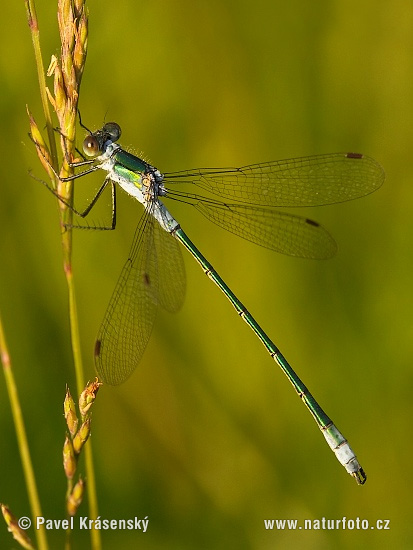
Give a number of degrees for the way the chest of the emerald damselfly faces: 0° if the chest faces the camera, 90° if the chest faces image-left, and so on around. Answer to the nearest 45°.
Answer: approximately 90°
